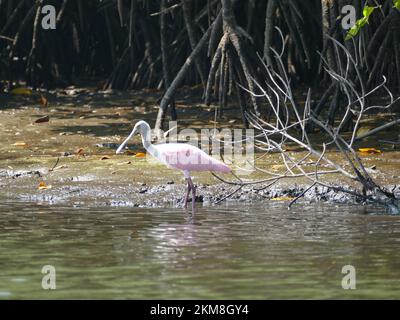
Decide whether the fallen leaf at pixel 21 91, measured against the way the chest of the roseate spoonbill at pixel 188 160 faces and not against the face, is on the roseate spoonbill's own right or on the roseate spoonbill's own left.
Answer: on the roseate spoonbill's own right

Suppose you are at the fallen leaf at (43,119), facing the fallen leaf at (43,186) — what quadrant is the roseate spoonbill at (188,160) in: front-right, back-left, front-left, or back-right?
front-left

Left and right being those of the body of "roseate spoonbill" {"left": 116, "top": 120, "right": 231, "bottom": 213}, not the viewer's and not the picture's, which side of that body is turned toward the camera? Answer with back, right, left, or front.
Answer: left

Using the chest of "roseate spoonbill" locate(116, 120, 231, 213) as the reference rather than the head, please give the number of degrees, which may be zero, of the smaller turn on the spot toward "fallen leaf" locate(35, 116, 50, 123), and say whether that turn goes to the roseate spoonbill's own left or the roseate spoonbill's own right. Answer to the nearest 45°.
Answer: approximately 45° to the roseate spoonbill's own right

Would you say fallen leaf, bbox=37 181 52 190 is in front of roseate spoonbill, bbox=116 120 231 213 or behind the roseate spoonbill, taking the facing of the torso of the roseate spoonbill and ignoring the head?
in front
